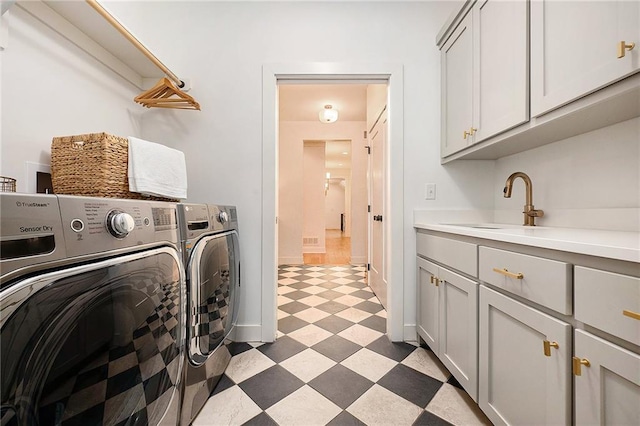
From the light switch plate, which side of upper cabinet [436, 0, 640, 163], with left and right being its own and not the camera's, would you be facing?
right

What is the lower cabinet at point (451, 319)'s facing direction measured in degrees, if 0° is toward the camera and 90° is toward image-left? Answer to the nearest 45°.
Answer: approximately 45°

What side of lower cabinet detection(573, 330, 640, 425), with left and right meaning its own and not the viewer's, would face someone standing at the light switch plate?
right

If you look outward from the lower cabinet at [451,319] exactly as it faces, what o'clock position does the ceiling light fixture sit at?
The ceiling light fixture is roughly at 3 o'clock from the lower cabinet.

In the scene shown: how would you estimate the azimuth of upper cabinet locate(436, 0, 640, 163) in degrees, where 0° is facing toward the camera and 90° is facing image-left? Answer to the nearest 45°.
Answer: approximately 45°

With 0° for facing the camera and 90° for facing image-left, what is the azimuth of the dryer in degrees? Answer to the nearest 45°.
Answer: approximately 315°

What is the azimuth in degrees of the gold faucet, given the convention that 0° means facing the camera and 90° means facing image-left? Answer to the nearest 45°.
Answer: approximately 45°

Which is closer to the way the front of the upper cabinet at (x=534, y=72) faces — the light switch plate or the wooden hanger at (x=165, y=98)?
the wooden hanger

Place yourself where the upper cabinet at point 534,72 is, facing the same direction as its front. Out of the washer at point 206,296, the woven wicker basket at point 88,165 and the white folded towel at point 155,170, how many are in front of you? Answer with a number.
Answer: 3

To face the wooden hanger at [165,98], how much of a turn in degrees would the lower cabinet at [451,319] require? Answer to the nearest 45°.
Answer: approximately 45° to its right
